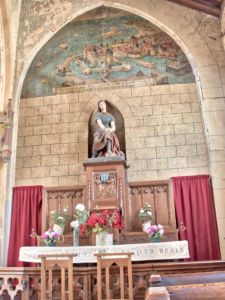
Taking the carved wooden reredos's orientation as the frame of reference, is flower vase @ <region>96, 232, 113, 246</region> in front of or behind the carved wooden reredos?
in front

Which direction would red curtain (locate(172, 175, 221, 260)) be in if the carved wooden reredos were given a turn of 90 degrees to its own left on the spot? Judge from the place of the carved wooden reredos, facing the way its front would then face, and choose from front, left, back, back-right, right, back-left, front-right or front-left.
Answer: front

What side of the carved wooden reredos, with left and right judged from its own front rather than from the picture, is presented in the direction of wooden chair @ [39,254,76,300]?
front

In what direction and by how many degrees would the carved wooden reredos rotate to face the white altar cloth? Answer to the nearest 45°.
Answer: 0° — it already faces it

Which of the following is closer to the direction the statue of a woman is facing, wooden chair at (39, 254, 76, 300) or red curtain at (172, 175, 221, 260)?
the wooden chair

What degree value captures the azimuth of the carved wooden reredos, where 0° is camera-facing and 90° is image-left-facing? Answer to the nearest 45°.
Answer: approximately 0°

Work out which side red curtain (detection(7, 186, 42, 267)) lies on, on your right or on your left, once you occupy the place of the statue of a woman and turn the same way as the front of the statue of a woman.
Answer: on your right

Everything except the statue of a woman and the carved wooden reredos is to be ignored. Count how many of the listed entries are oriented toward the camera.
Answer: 2

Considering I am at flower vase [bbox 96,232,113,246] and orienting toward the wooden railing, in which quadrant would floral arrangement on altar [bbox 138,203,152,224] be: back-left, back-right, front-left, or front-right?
back-left
